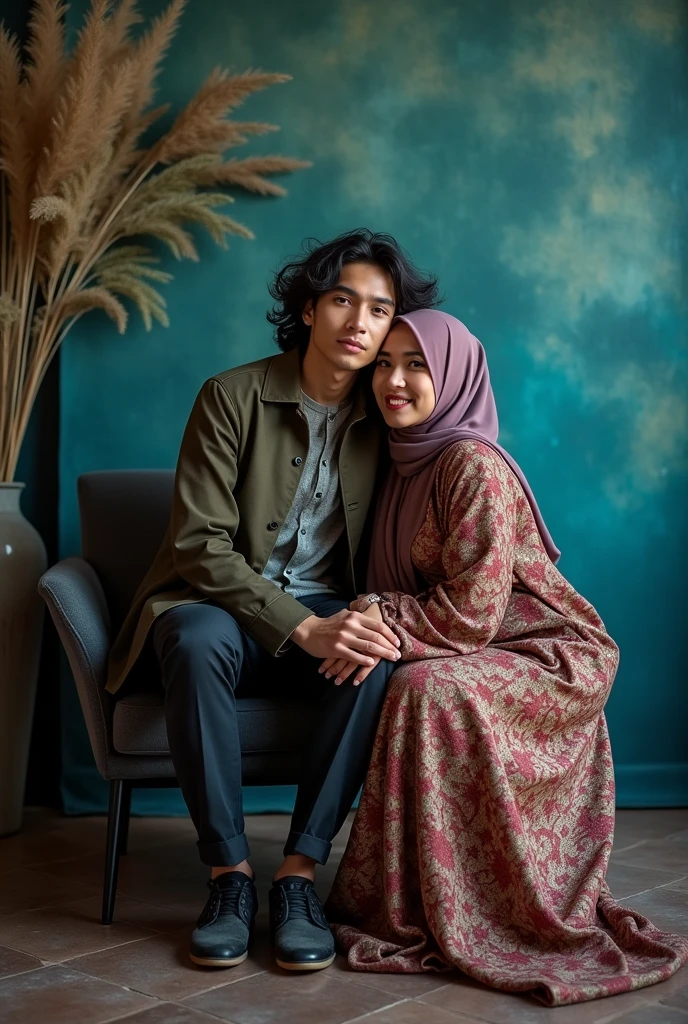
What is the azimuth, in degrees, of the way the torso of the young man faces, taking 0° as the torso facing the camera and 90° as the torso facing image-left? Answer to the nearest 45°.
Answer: approximately 315°

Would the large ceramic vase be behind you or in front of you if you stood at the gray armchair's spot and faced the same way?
behind

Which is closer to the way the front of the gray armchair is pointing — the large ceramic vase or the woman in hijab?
the woman in hijab

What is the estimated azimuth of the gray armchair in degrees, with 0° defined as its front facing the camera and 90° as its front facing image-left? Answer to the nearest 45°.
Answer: approximately 315°

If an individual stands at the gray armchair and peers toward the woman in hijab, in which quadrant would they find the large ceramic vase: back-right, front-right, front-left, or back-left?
back-left
